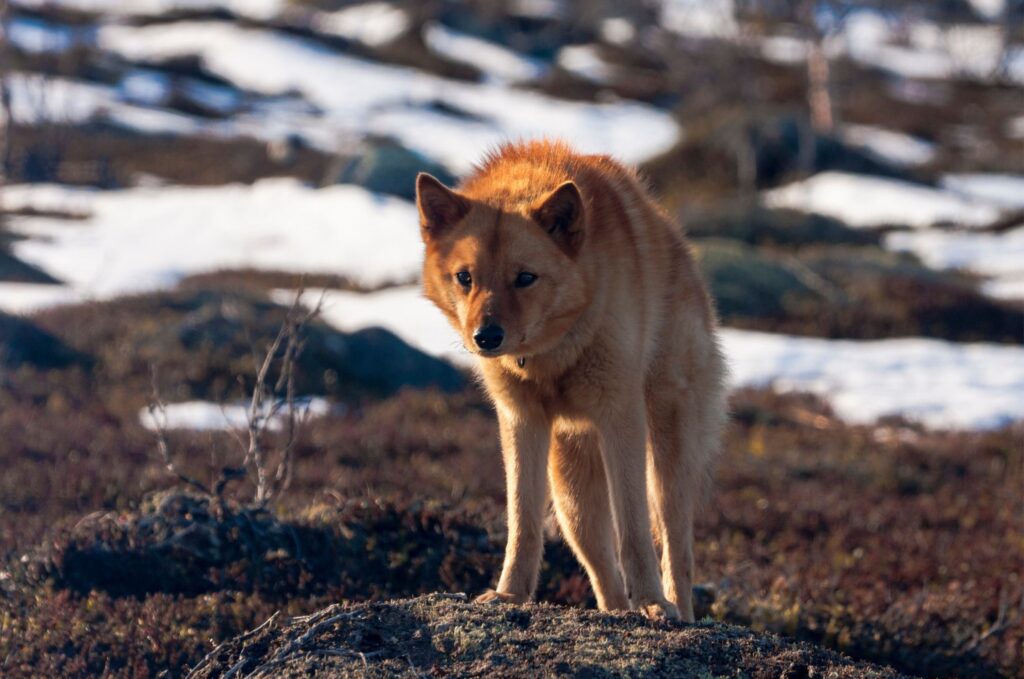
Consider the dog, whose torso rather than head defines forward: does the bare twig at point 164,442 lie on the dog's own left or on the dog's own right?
on the dog's own right

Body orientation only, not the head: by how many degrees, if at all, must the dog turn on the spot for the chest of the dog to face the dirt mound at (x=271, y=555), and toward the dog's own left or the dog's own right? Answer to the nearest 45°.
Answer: approximately 90° to the dog's own right

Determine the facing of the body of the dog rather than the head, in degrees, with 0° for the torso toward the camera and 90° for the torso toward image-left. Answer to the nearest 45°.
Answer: approximately 45°

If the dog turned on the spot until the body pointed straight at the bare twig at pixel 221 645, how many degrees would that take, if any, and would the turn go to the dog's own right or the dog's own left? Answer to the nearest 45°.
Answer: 0° — it already faces it

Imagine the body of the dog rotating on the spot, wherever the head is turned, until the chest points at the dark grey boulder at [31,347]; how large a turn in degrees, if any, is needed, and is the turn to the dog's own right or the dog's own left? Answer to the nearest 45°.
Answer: approximately 90° to the dog's own right
